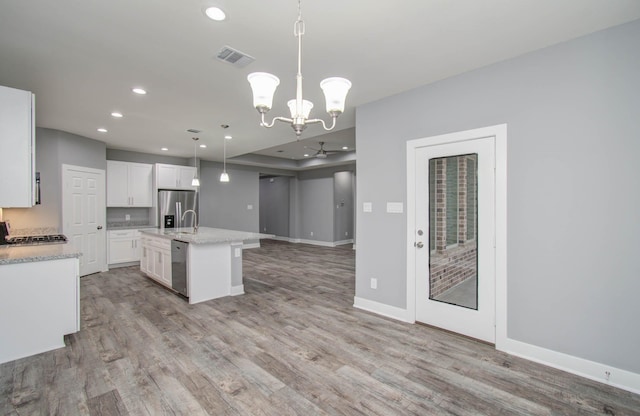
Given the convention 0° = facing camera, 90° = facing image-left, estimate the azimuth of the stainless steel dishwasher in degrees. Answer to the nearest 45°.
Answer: approximately 45°

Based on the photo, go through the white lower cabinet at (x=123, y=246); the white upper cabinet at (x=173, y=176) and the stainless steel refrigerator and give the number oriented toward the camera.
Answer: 3

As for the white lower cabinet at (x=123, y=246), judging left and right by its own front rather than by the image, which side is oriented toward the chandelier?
front

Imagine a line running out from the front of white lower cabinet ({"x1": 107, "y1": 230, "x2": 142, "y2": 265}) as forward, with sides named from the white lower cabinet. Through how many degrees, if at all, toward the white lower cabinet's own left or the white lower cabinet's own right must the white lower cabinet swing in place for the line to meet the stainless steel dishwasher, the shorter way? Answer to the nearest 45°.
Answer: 0° — it already faces it

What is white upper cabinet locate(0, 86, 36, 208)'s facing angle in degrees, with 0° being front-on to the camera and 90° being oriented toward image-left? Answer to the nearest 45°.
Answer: approximately 270°

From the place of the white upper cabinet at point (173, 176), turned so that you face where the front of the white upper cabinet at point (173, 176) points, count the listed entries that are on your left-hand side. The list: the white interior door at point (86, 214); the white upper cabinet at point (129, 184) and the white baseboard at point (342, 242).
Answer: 1

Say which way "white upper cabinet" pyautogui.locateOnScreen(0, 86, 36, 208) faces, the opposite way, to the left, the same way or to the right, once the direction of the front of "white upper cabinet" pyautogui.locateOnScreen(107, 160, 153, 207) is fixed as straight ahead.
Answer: to the left

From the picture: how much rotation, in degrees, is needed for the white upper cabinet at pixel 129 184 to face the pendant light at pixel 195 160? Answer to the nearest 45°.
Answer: approximately 45° to its left

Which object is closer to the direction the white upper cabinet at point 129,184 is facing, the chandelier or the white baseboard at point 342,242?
the chandelier

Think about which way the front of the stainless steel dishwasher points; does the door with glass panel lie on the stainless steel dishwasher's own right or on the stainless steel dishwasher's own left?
on the stainless steel dishwasher's own left

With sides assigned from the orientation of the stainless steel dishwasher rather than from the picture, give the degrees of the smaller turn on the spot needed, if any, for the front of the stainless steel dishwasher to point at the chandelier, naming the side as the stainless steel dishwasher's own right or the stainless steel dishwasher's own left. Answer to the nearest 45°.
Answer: approximately 45° to the stainless steel dishwasher's own left

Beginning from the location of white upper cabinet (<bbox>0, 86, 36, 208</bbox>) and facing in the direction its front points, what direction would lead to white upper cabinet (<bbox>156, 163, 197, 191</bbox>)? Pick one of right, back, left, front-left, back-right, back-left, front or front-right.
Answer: front-left

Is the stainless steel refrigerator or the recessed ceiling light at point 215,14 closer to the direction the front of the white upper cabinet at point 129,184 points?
the recessed ceiling light
